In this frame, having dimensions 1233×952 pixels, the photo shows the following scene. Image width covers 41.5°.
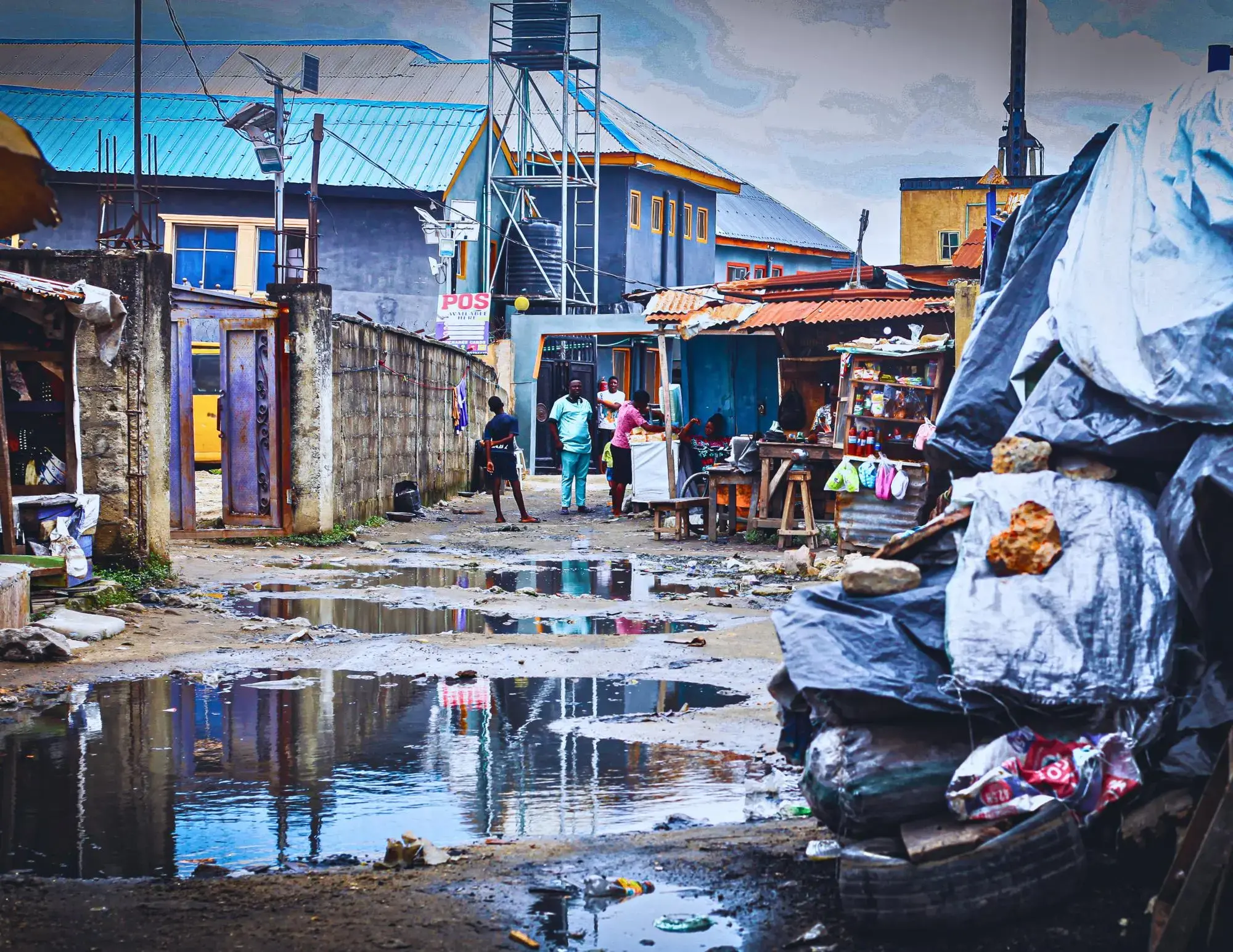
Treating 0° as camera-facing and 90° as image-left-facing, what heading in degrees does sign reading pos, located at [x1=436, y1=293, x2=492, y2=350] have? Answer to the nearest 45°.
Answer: approximately 0°

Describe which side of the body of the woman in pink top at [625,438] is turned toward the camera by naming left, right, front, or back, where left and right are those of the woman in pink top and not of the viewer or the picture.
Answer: right

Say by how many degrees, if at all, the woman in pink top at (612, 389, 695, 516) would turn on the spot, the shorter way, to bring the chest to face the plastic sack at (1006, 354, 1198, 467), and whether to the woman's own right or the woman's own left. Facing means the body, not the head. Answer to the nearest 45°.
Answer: approximately 90° to the woman's own right

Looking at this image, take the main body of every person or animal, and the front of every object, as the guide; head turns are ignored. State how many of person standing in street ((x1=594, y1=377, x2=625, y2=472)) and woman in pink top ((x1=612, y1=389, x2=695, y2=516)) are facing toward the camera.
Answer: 1

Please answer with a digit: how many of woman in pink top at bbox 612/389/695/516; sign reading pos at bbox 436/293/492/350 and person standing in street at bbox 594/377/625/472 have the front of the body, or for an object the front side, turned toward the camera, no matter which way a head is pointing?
2

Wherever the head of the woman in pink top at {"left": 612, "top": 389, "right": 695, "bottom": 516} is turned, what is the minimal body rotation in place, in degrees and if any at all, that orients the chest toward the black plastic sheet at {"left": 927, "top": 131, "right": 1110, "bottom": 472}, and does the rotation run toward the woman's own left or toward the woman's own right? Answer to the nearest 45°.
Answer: approximately 90° to the woman's own right

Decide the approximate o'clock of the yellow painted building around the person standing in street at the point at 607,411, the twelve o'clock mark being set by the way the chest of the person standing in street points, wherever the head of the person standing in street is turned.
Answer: The yellow painted building is roughly at 7 o'clock from the person standing in street.

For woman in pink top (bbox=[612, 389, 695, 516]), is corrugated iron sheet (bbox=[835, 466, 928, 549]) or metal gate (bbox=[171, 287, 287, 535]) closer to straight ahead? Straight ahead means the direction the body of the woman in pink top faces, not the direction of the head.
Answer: the corrugated iron sheet

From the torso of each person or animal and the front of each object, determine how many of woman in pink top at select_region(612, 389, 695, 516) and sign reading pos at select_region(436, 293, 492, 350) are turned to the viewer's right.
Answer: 1

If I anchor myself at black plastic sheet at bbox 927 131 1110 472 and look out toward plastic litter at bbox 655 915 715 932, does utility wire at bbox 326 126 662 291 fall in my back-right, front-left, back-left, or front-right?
back-right

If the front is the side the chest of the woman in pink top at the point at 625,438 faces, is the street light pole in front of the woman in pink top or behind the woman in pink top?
behind

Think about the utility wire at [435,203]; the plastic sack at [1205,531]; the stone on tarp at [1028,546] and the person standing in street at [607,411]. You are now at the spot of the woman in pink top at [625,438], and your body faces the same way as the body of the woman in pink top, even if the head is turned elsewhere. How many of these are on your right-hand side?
2

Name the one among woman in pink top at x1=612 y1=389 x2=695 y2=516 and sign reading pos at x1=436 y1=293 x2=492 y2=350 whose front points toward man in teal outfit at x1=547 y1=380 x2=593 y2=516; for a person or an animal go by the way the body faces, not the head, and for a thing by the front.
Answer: the sign reading pos
